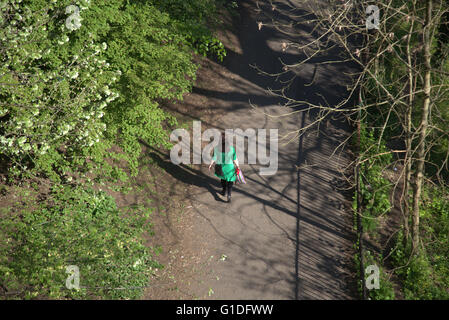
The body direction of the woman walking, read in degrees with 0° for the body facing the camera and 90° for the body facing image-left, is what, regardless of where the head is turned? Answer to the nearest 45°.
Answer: approximately 180°

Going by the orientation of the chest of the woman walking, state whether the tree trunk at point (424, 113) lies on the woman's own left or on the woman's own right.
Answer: on the woman's own right
